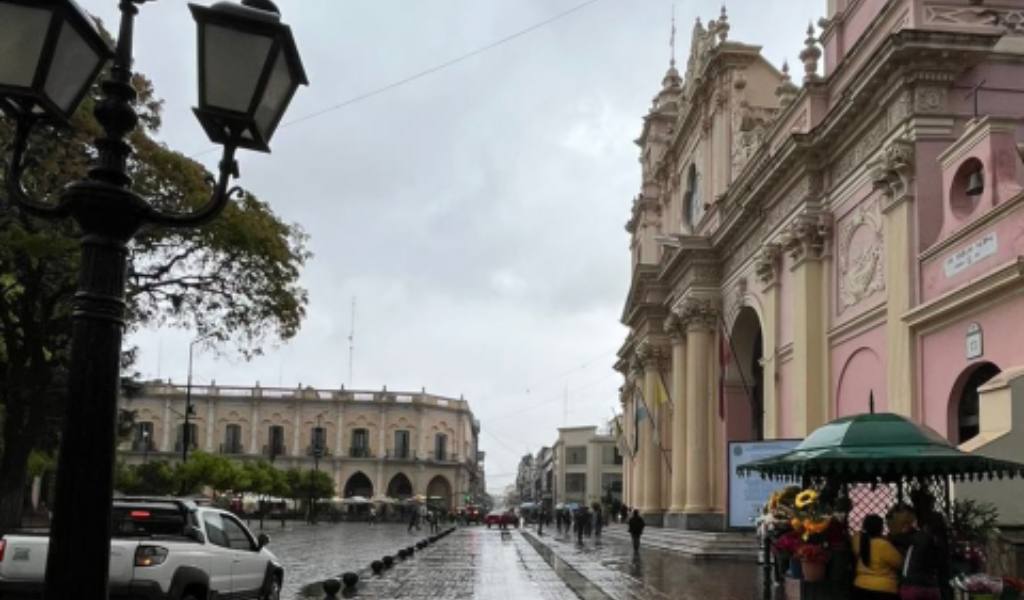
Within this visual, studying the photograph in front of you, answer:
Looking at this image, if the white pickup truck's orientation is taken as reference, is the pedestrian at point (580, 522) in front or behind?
in front

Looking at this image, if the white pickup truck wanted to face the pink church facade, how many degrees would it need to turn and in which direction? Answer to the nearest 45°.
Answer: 0° — it already faces it

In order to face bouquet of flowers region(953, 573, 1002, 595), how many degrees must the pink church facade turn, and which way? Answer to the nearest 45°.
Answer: approximately 45° to its left

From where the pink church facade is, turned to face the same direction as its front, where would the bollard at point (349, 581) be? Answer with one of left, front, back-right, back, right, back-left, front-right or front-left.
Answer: front

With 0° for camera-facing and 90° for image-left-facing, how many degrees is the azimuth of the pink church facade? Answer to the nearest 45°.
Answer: approximately 45°

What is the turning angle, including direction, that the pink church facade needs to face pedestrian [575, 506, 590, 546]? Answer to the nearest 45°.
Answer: approximately 90° to its right

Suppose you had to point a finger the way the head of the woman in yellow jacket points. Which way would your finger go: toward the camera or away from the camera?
away from the camera

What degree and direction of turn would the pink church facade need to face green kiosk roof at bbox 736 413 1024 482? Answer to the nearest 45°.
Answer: approximately 45° to its left

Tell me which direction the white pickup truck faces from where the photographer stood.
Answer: facing away from the viewer and to the right of the viewer

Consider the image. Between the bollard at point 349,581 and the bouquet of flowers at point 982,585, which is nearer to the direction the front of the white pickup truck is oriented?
the bollard

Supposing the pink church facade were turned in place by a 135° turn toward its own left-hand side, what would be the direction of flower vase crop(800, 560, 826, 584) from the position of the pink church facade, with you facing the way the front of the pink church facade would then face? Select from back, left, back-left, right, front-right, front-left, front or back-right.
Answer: right

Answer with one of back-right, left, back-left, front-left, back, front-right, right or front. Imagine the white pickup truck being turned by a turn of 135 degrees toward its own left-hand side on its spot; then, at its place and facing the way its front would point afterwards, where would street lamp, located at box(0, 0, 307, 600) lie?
left

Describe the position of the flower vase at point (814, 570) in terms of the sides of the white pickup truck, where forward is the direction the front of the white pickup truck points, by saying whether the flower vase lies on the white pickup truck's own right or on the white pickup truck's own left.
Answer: on the white pickup truck's own right

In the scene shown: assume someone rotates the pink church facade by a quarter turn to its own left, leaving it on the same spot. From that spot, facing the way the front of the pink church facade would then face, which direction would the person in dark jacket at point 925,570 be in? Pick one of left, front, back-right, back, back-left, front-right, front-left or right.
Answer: front-right

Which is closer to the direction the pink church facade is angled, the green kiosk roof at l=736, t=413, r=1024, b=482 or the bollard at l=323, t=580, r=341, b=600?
the bollard
